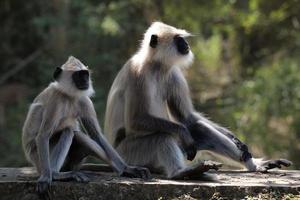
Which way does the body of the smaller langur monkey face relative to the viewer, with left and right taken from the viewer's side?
facing the viewer and to the right of the viewer

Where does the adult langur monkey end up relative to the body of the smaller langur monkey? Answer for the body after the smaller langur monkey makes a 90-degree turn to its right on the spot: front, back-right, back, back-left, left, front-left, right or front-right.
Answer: back
